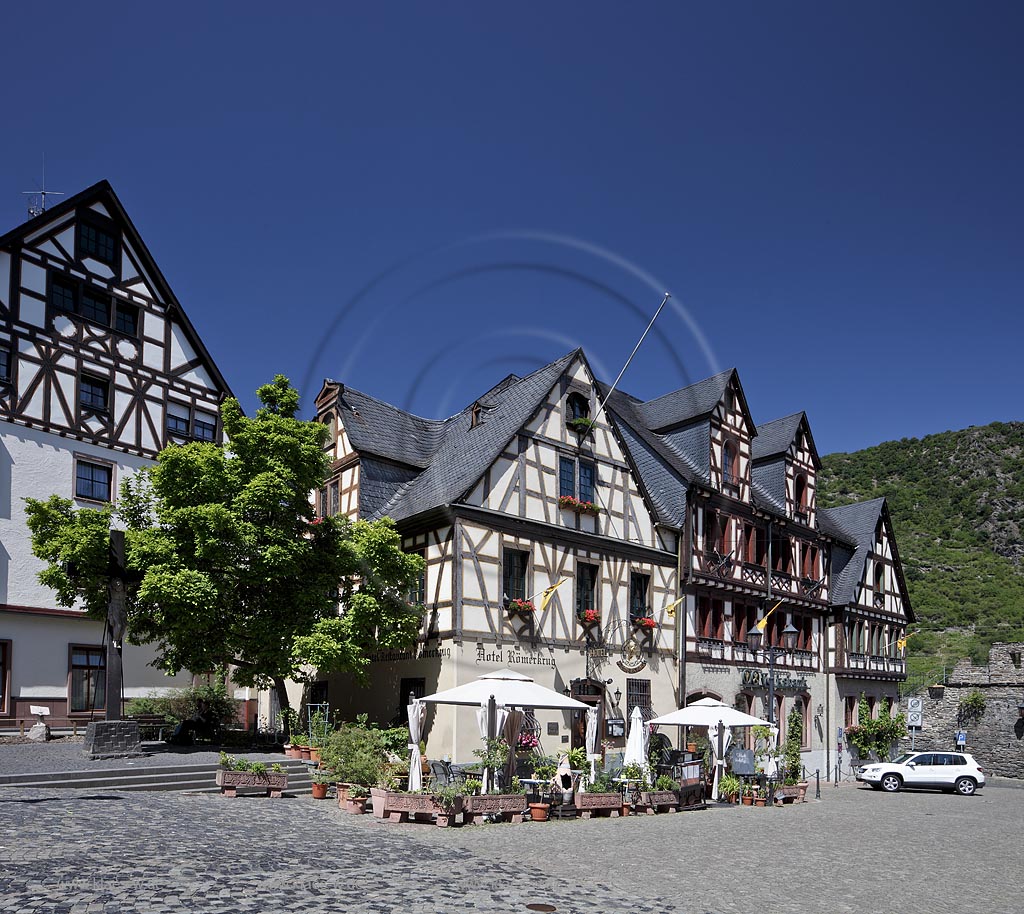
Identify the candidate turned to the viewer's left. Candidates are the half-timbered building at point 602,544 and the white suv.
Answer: the white suv

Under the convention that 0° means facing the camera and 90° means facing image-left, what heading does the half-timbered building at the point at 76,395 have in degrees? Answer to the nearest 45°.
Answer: approximately 315°

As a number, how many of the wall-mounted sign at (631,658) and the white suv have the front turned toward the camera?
1

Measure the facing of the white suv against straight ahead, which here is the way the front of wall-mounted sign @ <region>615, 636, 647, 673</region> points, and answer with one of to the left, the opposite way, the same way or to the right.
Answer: to the right

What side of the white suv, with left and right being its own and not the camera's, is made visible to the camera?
left

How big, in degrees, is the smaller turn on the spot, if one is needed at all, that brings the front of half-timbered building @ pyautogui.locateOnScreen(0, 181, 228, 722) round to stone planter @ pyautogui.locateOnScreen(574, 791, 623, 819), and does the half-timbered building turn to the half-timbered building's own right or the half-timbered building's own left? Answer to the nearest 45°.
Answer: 0° — it already faces it

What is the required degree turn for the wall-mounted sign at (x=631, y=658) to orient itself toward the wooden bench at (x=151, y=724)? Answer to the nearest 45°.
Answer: approximately 90° to its right
